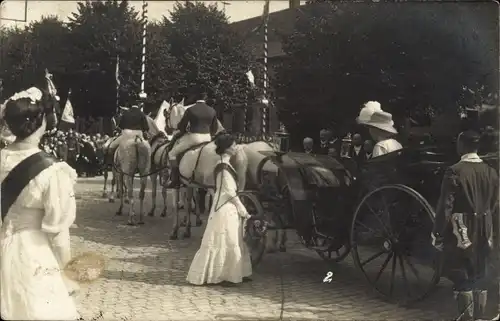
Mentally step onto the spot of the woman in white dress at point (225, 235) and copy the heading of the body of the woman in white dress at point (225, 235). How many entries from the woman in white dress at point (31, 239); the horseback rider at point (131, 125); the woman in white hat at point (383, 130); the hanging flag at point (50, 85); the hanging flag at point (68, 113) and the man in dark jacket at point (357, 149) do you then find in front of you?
2

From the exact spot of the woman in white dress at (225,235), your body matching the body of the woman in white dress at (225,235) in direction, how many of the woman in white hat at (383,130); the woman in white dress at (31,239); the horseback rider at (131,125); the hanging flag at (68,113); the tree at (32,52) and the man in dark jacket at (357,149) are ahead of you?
2

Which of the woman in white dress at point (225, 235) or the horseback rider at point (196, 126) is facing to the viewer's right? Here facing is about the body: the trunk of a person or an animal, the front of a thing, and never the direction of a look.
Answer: the woman in white dress

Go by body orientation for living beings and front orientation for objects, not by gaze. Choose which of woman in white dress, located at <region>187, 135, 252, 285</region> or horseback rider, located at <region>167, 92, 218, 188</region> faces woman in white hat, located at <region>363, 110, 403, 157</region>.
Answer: the woman in white dress

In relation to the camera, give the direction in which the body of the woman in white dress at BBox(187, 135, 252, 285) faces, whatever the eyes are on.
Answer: to the viewer's right

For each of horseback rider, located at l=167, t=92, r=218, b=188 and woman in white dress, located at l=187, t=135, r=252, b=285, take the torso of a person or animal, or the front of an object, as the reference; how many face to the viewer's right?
1

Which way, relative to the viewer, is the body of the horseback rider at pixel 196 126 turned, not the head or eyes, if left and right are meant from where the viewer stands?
facing away from the viewer and to the left of the viewer

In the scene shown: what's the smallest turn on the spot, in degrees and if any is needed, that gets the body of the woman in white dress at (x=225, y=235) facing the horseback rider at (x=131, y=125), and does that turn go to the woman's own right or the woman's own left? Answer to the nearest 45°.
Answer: approximately 135° to the woman's own left
